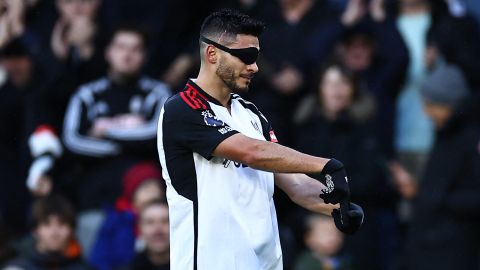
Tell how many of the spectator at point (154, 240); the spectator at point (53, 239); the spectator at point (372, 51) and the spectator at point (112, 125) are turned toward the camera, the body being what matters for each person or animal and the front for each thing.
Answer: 4

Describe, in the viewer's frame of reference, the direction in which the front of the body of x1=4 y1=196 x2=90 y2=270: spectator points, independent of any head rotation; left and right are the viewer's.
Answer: facing the viewer

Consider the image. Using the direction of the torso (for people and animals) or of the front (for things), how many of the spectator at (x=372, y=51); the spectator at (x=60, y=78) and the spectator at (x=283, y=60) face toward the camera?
3

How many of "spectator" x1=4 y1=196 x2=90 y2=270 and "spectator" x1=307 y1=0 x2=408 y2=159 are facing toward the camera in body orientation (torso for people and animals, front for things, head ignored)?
2

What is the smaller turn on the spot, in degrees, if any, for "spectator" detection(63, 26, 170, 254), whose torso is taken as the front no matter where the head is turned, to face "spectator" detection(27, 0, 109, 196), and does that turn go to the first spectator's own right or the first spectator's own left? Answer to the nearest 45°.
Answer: approximately 135° to the first spectator's own right

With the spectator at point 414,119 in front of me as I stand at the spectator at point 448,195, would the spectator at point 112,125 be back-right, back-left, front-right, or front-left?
front-left

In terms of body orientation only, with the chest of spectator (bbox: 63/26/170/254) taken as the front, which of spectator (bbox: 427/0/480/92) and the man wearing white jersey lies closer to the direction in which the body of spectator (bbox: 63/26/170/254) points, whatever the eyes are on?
the man wearing white jersey

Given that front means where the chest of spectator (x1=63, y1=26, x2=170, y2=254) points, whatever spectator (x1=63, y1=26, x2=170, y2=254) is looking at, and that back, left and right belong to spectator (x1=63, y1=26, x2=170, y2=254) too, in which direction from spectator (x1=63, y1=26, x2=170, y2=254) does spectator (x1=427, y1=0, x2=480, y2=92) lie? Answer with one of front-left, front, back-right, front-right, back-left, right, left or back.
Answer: left

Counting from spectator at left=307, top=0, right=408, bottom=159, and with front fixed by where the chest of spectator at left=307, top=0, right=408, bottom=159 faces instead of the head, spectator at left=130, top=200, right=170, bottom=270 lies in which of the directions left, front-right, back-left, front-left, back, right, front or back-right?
front-right

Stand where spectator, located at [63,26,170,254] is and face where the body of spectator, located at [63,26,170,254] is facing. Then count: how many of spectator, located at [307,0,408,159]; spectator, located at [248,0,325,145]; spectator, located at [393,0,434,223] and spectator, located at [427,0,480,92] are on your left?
4

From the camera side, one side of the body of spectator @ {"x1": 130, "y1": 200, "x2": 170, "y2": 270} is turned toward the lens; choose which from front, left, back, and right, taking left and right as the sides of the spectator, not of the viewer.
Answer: front

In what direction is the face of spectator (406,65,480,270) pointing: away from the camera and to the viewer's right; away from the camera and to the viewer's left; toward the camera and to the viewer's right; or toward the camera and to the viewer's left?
toward the camera and to the viewer's left
